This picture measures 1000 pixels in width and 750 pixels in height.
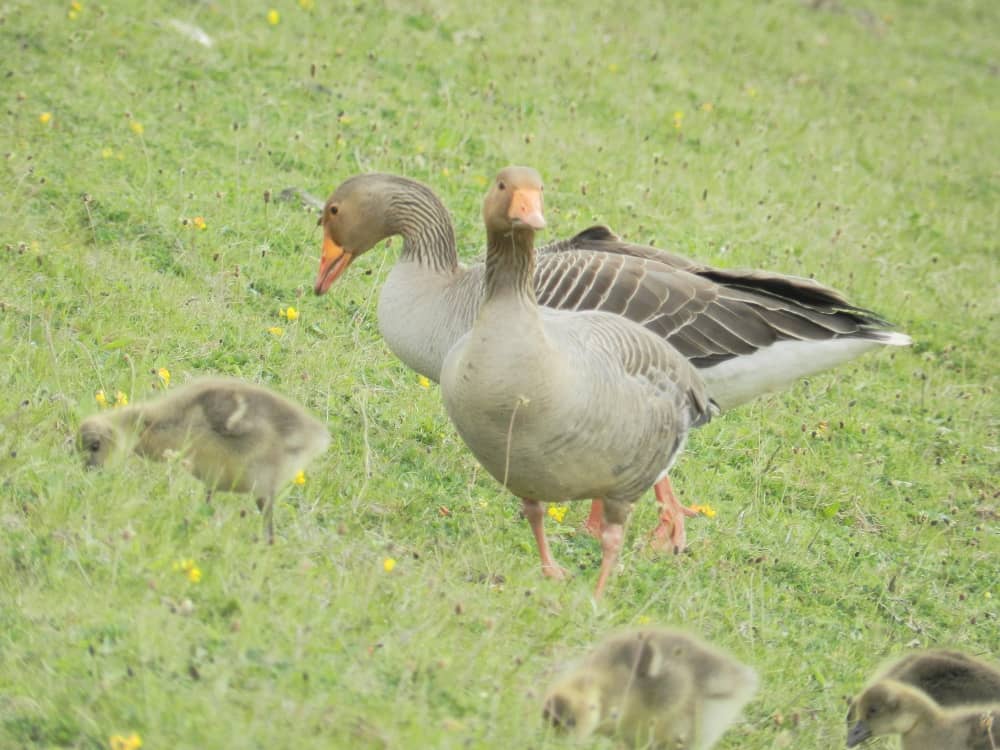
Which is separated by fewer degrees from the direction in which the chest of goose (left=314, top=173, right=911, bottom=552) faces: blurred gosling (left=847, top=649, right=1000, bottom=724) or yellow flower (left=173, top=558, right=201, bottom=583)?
the yellow flower

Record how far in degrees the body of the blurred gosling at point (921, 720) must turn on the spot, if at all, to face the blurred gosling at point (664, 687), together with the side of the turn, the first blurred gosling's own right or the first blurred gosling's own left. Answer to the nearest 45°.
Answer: approximately 45° to the first blurred gosling's own left

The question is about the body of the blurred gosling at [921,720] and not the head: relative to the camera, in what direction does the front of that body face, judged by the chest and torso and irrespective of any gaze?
to the viewer's left

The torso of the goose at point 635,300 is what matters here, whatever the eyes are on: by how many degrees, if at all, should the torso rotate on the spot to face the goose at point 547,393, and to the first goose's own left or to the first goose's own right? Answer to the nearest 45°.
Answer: approximately 90° to the first goose's own left

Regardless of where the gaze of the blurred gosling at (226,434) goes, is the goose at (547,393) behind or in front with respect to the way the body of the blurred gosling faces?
behind

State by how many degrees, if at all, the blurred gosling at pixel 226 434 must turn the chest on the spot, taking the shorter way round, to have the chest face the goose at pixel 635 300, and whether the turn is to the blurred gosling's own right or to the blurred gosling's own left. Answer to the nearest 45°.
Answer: approximately 135° to the blurred gosling's own right

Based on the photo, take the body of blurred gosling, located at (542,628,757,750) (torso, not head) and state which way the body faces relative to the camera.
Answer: to the viewer's left

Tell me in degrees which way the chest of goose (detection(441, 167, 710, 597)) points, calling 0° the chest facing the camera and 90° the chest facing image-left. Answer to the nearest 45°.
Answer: approximately 45°

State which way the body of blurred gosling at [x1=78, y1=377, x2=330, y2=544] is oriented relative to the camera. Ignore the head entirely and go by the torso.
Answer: to the viewer's left

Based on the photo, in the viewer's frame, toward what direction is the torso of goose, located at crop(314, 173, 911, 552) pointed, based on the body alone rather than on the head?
to the viewer's left

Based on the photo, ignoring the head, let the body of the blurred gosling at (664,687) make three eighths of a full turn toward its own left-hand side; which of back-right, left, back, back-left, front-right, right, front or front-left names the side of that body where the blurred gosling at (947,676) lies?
left

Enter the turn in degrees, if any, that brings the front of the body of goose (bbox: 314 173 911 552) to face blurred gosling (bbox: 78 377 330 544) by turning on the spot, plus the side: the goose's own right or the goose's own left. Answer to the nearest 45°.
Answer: approximately 45° to the goose's own left

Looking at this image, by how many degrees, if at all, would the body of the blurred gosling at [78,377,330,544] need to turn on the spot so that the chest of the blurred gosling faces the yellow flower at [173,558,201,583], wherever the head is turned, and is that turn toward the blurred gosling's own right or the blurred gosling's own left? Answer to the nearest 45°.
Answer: approximately 90° to the blurred gosling's own left

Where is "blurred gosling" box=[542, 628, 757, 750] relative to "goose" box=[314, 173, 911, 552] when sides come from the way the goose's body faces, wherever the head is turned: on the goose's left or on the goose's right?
on the goose's left

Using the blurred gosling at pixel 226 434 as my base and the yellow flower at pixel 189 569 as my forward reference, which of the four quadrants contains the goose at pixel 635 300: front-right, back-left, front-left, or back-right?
back-left
